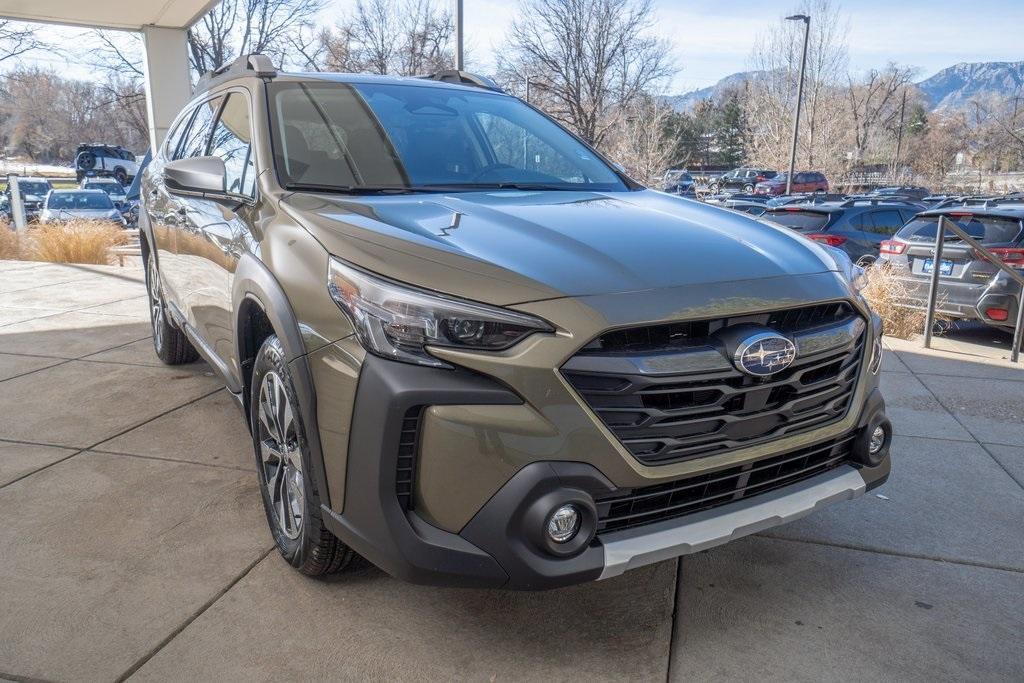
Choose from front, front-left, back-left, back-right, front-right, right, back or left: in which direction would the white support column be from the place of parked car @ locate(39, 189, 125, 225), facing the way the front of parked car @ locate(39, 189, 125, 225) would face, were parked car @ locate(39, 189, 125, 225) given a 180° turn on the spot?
back

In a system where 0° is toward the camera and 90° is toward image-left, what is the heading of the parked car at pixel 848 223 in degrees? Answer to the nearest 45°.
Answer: approximately 225°

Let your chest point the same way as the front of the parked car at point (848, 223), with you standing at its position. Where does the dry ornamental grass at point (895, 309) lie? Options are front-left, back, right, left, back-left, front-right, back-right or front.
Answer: back-right

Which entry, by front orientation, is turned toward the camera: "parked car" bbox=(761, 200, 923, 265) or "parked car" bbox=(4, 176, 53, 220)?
"parked car" bbox=(4, 176, 53, 220)

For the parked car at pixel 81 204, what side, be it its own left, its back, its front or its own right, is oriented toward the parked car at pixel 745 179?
left

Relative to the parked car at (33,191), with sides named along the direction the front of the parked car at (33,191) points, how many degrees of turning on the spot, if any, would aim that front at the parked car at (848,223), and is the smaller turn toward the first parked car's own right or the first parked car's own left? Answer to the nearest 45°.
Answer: approximately 45° to the first parked car's own left

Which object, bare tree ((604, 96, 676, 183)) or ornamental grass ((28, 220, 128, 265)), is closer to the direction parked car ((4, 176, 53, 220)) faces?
the ornamental grass

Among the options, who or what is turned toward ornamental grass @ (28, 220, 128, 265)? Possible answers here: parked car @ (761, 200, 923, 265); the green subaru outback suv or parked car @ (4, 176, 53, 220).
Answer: parked car @ (4, 176, 53, 220)

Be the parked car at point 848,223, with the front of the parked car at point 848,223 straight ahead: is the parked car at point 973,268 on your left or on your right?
on your right

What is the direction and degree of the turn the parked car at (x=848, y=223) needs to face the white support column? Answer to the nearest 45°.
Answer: approximately 135° to its left

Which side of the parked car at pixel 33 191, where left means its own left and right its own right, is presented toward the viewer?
front

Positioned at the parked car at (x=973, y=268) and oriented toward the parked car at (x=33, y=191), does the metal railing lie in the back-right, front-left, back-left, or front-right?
back-left

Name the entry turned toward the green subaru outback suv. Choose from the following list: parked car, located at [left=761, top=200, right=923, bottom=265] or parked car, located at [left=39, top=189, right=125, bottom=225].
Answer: parked car, located at [left=39, top=189, right=125, bottom=225]

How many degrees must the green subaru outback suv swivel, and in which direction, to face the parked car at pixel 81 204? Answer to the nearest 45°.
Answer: approximately 180°

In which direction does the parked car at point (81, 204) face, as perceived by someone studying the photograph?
facing the viewer

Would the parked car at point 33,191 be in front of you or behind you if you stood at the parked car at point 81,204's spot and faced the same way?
behind
